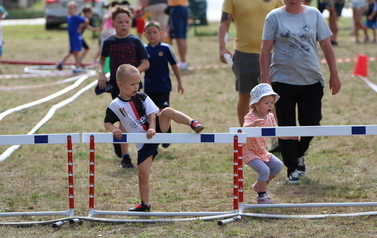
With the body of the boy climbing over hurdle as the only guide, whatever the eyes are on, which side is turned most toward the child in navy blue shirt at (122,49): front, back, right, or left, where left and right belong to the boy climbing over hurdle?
back

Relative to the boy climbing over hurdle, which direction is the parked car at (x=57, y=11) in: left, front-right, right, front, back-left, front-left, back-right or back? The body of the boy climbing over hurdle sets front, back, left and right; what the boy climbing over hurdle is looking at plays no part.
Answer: back

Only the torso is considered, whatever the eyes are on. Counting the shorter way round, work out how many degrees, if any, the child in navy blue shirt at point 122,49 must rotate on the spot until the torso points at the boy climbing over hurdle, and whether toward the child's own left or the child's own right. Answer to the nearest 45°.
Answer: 0° — they already face them

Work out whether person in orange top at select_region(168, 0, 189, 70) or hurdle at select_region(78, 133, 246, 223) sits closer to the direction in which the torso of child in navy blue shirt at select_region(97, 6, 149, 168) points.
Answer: the hurdle

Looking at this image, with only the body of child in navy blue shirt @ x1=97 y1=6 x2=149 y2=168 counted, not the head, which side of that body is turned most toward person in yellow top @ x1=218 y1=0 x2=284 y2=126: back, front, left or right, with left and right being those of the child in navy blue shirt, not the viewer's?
left

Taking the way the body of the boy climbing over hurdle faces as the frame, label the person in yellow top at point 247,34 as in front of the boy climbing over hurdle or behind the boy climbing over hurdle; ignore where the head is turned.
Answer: behind

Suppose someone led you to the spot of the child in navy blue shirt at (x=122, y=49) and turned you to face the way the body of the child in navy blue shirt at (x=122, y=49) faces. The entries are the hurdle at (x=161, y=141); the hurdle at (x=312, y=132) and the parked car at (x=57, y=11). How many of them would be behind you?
1

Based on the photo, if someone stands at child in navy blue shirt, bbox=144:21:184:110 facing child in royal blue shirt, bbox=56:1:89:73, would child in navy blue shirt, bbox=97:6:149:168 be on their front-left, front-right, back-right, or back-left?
back-left

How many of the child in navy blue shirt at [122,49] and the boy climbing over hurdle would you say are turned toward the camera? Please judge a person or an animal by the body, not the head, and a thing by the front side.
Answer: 2

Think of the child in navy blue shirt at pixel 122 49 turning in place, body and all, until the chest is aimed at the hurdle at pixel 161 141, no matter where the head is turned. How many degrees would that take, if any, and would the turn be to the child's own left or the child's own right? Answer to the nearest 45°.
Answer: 0° — they already face it

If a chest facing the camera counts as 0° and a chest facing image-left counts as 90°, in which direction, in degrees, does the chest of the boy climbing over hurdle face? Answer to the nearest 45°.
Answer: approximately 0°

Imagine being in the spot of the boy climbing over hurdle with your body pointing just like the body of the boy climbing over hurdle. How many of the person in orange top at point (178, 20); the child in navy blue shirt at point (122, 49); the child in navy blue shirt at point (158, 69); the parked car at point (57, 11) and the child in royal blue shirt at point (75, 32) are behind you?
5
